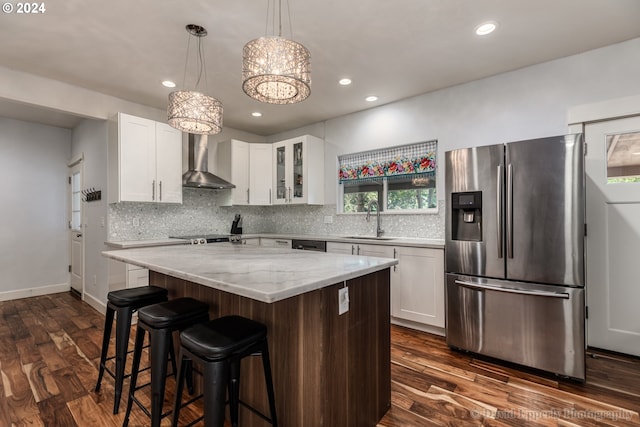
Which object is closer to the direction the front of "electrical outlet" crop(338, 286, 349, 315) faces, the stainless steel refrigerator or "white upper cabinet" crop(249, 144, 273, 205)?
the stainless steel refrigerator

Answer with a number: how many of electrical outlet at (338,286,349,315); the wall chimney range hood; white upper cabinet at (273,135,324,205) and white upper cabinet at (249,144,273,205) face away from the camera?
0

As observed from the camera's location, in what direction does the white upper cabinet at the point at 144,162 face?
facing the viewer and to the right of the viewer

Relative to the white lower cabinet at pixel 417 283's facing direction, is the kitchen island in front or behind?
in front

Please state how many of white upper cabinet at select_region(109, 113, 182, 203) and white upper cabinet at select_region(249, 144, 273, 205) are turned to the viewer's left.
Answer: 0

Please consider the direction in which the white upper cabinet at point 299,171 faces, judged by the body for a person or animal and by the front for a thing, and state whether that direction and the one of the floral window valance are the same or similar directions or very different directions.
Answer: same or similar directions

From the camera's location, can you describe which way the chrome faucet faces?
facing the viewer and to the left of the viewer

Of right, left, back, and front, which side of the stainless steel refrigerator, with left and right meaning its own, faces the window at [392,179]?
right

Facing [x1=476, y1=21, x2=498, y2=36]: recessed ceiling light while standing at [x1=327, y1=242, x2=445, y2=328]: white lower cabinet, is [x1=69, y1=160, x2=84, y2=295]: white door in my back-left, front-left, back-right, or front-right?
back-right

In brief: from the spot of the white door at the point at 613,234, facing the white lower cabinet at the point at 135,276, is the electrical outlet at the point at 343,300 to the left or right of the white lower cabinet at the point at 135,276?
left

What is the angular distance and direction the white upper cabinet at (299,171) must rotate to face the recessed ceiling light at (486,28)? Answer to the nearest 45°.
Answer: approximately 90° to its left

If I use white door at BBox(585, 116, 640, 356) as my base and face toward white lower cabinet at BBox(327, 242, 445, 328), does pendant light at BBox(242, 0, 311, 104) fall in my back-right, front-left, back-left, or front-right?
front-left

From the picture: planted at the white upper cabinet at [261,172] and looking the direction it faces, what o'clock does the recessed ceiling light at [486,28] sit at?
The recessed ceiling light is roughly at 11 o'clock from the white upper cabinet.

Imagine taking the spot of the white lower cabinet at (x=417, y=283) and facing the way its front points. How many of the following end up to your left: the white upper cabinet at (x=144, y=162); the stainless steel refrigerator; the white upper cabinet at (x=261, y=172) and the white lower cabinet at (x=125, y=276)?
1

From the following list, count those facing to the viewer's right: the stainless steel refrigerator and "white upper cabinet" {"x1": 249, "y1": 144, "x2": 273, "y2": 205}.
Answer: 0

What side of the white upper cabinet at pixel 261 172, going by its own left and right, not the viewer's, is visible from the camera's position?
front
